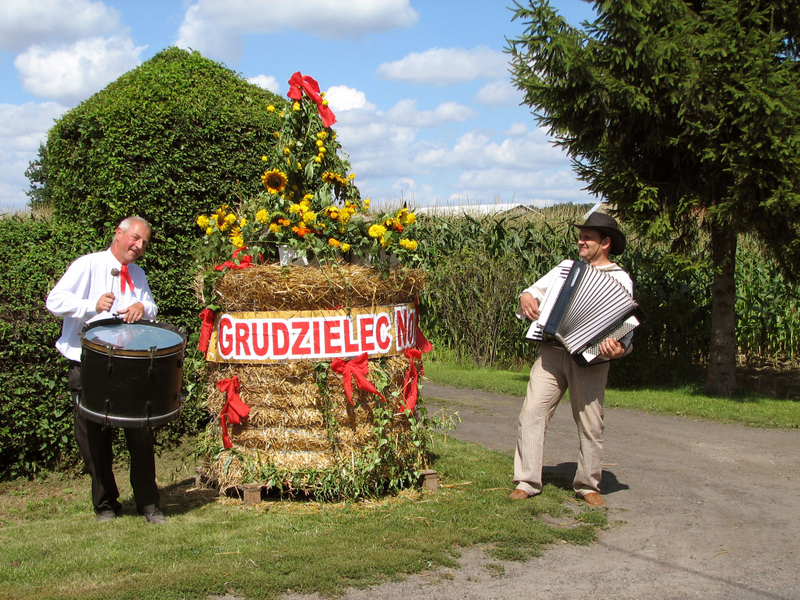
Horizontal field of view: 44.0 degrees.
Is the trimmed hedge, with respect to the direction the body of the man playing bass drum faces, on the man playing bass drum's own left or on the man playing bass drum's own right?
on the man playing bass drum's own left

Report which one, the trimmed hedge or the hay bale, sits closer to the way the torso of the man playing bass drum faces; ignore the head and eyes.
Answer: the hay bale

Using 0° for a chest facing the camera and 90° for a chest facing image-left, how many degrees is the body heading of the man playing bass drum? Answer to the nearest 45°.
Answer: approximately 315°

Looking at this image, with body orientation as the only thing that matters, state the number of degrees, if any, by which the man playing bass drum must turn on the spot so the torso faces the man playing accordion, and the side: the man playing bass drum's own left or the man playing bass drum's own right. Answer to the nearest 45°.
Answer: approximately 45° to the man playing bass drum's own left

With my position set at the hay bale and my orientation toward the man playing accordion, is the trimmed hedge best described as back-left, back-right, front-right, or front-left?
back-left

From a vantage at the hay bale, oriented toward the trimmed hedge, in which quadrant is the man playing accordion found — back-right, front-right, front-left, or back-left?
back-right
